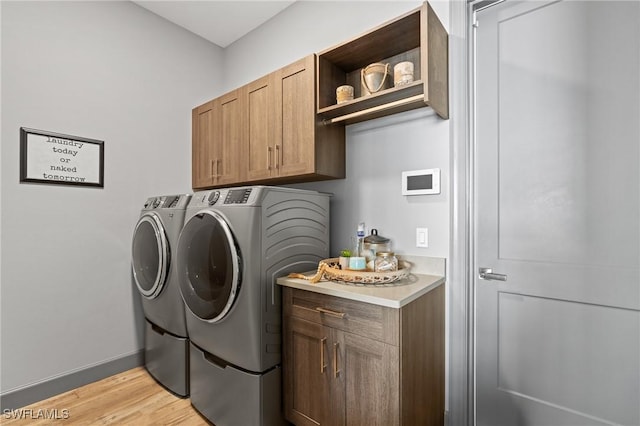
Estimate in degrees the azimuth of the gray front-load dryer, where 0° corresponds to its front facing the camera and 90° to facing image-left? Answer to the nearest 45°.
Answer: approximately 45°

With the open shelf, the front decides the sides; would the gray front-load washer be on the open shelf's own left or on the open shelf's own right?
on the open shelf's own right

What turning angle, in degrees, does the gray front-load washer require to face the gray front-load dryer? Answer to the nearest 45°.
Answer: approximately 90° to its left

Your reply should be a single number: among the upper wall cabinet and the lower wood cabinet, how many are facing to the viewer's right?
0

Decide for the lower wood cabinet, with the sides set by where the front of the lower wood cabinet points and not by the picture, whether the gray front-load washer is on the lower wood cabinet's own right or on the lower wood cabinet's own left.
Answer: on the lower wood cabinet's own right

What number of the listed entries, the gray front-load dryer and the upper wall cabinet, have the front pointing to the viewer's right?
0
